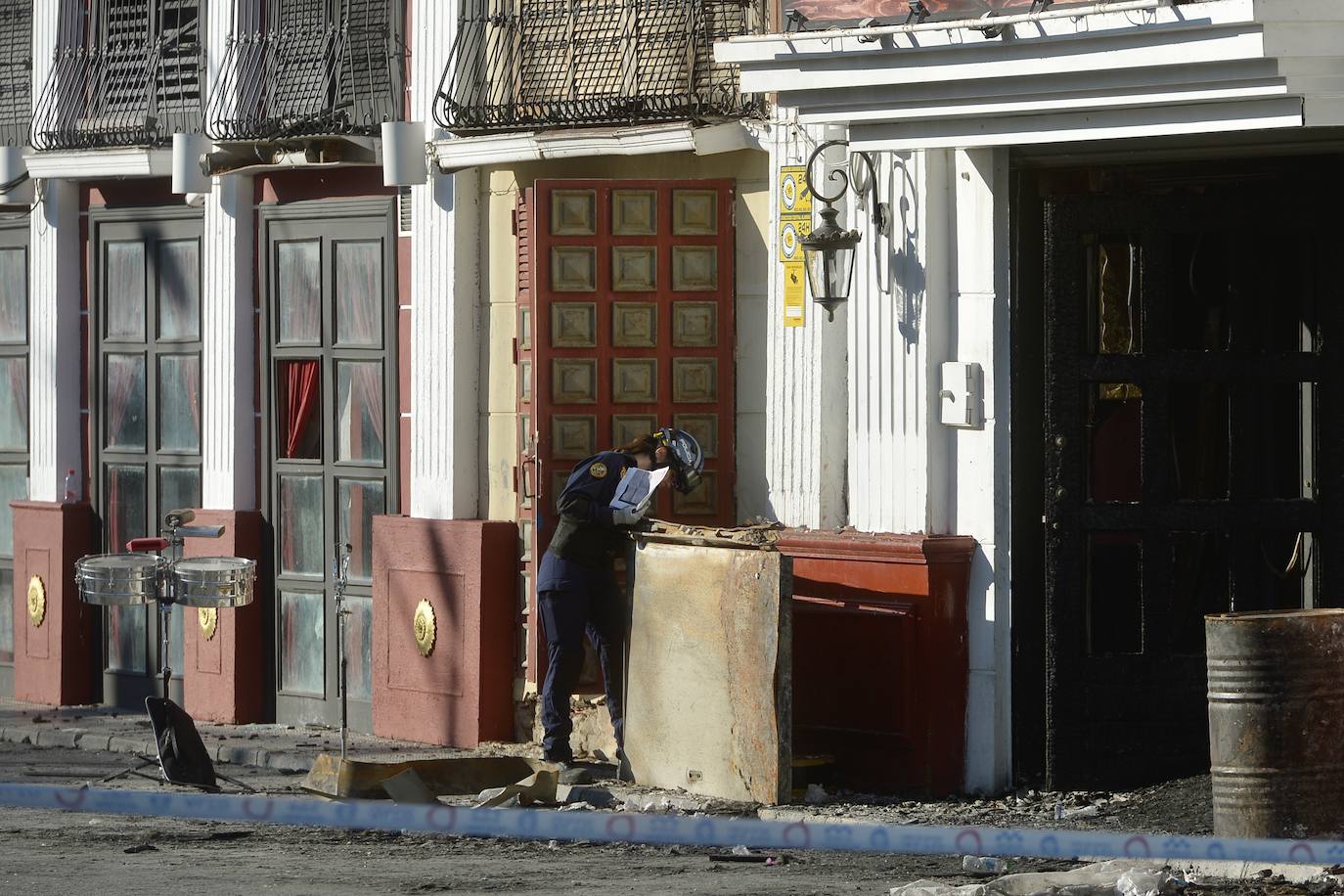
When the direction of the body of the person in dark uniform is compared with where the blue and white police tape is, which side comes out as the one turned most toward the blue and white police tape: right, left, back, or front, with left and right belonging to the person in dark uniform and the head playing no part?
right

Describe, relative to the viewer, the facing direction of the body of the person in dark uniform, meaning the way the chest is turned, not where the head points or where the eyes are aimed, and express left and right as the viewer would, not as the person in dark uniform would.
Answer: facing to the right of the viewer

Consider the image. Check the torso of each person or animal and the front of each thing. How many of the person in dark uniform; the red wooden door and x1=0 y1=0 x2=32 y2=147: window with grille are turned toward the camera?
2

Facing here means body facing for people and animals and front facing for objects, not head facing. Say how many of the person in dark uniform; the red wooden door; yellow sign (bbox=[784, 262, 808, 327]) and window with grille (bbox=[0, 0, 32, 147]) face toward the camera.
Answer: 3

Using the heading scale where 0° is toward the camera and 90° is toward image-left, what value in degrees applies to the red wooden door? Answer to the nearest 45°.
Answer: approximately 0°

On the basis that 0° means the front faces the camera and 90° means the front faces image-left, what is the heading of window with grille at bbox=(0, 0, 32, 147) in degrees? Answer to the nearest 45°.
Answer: approximately 0°

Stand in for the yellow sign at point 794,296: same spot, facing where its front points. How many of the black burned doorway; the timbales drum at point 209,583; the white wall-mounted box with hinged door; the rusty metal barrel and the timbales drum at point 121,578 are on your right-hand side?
2

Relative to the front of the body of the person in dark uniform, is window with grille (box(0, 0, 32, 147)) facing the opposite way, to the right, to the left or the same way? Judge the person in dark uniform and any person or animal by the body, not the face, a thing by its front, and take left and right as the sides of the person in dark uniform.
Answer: to the right

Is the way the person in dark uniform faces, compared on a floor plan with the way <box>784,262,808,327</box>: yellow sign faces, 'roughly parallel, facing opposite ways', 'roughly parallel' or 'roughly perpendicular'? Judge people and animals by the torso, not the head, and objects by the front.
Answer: roughly perpendicular

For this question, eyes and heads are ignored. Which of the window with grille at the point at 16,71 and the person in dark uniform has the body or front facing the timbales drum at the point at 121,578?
the window with grille

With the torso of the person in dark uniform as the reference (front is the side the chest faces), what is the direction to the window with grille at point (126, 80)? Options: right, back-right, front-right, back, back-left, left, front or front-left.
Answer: back-left

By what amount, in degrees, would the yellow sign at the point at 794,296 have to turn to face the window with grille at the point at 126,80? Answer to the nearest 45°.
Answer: approximately 135° to its right
